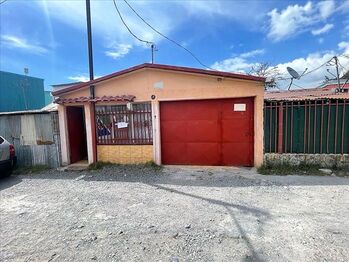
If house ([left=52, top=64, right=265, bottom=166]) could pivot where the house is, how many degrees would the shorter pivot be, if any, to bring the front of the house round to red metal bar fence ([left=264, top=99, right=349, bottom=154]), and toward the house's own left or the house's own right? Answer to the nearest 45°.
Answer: approximately 90° to the house's own left

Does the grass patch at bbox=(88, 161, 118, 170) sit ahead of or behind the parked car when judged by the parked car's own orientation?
behind

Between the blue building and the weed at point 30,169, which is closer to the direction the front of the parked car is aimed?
the blue building

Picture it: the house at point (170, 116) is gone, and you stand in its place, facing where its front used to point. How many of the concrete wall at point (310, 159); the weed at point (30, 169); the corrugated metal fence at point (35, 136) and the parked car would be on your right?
3

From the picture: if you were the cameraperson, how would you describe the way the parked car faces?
facing away from the viewer and to the left of the viewer

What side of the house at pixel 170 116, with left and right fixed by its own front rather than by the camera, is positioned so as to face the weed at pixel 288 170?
left

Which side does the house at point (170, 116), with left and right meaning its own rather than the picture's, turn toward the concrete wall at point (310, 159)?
left

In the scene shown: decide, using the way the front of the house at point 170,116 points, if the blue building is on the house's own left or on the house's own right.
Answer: on the house's own right

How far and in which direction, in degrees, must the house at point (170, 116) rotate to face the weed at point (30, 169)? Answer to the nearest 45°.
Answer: approximately 90° to its right
